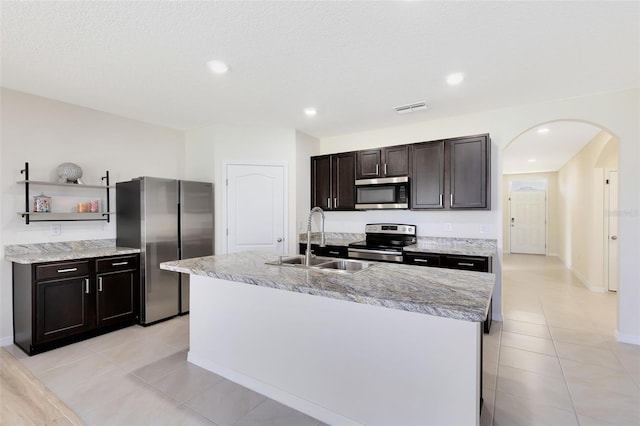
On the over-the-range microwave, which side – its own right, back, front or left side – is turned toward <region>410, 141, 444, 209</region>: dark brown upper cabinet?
left

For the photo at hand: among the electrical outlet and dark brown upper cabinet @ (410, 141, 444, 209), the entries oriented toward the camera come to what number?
2

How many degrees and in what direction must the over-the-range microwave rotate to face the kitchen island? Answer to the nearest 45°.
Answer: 0° — it already faces it

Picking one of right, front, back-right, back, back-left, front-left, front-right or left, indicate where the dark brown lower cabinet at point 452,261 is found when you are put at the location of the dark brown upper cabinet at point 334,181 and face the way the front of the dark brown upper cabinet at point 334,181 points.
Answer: left

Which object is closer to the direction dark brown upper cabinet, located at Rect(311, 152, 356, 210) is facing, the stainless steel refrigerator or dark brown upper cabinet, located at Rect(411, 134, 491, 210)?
the stainless steel refrigerator

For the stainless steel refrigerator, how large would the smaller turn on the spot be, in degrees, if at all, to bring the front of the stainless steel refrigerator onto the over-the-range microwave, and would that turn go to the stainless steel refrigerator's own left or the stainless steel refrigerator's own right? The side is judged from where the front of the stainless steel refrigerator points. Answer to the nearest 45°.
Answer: approximately 45° to the stainless steel refrigerator's own left

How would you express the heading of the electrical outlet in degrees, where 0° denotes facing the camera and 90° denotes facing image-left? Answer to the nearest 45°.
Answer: approximately 0°

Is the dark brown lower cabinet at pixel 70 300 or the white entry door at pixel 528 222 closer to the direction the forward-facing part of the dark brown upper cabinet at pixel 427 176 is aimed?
the dark brown lower cabinet

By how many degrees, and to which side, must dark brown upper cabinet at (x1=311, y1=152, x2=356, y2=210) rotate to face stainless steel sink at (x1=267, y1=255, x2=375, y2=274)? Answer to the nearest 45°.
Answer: approximately 45° to its left
